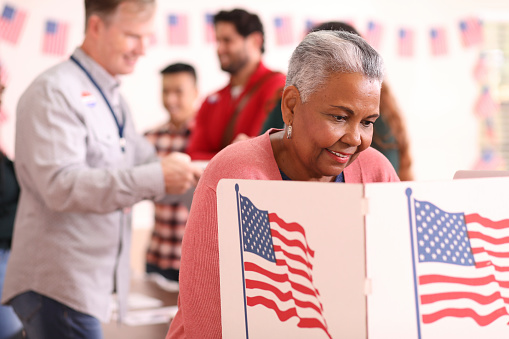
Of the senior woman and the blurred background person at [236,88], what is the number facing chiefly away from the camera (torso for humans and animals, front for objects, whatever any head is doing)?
0

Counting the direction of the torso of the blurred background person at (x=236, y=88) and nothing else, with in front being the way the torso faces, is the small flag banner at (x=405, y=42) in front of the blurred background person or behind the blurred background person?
behind

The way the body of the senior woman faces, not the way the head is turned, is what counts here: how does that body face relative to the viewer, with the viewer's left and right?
facing the viewer and to the right of the viewer

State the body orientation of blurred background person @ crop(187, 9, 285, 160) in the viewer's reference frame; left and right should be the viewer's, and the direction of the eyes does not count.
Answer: facing the viewer and to the left of the viewer

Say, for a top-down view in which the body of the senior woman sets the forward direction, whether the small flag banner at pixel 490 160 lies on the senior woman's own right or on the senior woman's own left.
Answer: on the senior woman's own left

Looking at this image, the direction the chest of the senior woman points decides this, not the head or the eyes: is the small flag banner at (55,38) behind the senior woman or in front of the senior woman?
behind

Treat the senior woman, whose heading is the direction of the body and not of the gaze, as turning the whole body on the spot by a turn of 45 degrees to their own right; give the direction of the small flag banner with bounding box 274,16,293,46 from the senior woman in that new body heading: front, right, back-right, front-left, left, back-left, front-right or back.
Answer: back

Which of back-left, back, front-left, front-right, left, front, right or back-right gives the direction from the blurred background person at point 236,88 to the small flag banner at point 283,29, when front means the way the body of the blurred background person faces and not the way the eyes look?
back-right
